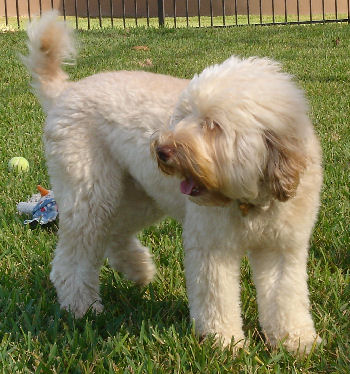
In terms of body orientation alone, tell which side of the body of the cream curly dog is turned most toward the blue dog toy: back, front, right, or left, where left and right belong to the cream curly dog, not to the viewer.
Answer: back

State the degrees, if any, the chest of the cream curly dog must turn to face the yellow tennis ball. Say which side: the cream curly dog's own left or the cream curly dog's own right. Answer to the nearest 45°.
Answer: approximately 180°

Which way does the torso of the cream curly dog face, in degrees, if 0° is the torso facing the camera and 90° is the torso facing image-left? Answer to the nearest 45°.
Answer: approximately 315°
